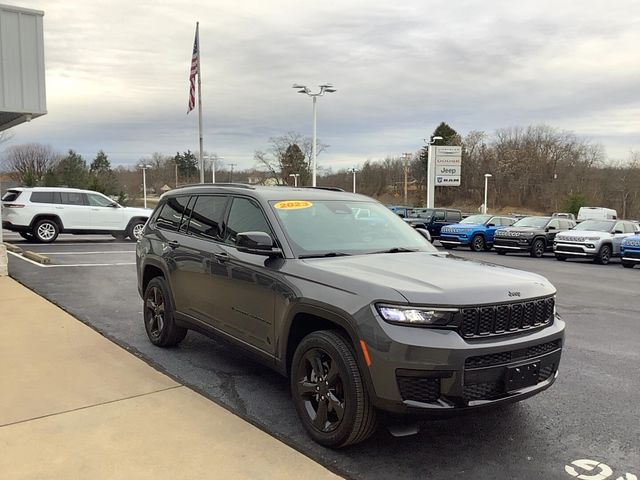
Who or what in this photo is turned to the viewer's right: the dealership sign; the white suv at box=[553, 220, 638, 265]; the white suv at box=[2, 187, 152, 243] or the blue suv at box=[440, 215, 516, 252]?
the white suv at box=[2, 187, 152, 243]

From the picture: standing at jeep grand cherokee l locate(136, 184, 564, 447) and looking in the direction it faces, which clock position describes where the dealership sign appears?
The dealership sign is roughly at 8 o'clock from the jeep grand cherokee l.

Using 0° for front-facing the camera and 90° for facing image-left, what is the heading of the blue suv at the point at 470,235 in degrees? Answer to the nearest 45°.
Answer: approximately 45°

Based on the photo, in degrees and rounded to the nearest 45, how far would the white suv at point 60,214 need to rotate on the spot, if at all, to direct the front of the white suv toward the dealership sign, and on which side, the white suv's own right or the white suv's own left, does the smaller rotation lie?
approximately 45° to the white suv's own left

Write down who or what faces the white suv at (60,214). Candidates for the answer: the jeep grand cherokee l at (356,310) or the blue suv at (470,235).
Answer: the blue suv

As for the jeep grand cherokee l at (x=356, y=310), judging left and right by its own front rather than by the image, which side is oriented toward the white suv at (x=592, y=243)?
left

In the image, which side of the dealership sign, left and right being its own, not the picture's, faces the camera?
front

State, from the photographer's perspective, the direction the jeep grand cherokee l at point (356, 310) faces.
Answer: facing the viewer and to the right of the viewer

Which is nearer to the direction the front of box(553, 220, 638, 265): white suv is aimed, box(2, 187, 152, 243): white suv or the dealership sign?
the white suv

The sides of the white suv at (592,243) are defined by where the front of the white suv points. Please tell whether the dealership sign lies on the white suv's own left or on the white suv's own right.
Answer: on the white suv's own right

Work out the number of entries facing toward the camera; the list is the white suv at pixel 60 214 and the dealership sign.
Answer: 1

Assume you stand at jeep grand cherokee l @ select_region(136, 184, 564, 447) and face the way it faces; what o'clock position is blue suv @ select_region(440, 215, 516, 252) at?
The blue suv is roughly at 8 o'clock from the jeep grand cherokee l.

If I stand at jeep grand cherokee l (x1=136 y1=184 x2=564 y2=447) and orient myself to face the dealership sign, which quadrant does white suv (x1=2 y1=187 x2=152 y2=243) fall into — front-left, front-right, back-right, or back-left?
front-left

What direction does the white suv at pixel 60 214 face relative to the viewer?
to the viewer's right

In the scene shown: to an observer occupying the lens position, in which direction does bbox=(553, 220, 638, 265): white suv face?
facing the viewer and to the left of the viewer
